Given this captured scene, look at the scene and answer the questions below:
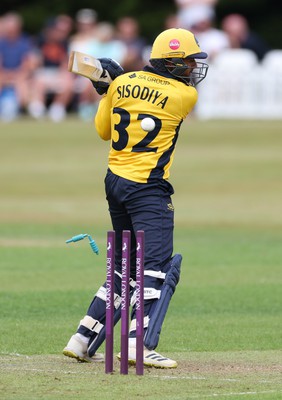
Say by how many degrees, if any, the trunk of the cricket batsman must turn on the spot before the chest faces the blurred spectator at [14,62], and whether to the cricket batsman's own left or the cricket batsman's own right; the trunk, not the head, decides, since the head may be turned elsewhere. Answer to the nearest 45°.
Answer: approximately 45° to the cricket batsman's own left

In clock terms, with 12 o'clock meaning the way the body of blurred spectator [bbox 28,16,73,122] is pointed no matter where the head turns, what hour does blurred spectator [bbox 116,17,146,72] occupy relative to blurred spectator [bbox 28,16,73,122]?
blurred spectator [bbox 116,17,146,72] is roughly at 10 o'clock from blurred spectator [bbox 28,16,73,122].

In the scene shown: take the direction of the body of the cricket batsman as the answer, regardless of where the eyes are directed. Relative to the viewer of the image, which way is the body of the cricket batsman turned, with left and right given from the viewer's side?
facing away from the viewer and to the right of the viewer

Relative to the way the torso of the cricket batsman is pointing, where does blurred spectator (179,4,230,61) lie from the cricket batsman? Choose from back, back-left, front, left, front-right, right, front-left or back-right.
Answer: front-left

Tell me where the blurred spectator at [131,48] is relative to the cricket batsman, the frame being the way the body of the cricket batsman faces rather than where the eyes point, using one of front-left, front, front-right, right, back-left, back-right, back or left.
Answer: front-left

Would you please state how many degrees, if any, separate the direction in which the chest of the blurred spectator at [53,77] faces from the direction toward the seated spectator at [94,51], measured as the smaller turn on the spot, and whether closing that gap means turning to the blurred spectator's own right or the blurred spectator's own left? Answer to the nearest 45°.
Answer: approximately 45° to the blurred spectator's own left

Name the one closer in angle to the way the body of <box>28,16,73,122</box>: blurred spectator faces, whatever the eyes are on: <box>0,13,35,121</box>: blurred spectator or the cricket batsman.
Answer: the cricket batsman

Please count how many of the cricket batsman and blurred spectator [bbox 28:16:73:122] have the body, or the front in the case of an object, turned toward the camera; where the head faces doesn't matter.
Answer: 1

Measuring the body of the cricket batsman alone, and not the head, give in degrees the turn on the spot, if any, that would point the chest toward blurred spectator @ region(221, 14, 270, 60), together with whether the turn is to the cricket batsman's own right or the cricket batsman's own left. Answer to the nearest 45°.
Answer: approximately 45° to the cricket batsman's own left

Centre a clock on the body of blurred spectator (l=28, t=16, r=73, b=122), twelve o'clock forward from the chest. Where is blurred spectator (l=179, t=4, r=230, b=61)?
blurred spectator (l=179, t=4, r=230, b=61) is roughly at 10 o'clock from blurred spectator (l=28, t=16, r=73, b=122).

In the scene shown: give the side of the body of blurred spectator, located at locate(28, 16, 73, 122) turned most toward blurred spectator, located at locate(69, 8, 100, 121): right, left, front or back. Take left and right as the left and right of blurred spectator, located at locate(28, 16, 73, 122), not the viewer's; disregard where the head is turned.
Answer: left
